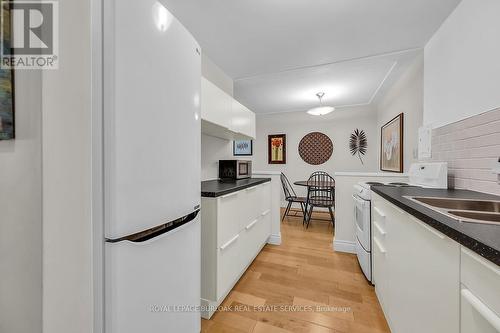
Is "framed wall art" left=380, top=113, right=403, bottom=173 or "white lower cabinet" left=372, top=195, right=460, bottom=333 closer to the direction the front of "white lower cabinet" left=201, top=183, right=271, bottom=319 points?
the white lower cabinet

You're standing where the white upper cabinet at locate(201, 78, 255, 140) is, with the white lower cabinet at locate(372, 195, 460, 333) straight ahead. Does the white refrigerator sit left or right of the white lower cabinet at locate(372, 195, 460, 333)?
right

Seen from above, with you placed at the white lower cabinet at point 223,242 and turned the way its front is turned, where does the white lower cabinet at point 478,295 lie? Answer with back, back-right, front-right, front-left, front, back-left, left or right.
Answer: front

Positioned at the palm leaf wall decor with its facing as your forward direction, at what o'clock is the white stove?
The white stove is roughly at 12 o'clock from the palm leaf wall decor.

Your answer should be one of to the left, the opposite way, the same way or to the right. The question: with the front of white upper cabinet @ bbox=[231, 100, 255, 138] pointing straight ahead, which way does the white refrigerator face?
the same way

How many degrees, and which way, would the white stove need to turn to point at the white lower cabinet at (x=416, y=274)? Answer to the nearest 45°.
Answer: approximately 90° to its left

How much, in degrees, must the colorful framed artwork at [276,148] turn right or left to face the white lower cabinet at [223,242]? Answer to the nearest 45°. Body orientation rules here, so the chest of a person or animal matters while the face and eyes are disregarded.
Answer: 0° — it already faces it

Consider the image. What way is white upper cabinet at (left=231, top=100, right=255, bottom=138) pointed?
to the viewer's right

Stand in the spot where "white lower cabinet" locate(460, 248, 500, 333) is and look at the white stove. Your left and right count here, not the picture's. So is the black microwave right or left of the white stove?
left

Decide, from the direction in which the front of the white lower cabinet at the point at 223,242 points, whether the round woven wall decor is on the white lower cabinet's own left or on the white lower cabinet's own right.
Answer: on the white lower cabinet's own left

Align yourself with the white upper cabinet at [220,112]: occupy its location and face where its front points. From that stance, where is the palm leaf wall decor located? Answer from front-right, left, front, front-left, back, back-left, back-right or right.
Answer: left

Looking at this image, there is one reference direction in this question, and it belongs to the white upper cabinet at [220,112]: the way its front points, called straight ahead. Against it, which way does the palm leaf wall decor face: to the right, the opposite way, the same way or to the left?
to the right

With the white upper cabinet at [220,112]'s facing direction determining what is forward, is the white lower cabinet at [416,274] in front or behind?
in front

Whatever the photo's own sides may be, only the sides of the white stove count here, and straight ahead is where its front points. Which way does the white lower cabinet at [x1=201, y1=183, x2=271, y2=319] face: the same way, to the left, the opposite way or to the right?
the opposite way

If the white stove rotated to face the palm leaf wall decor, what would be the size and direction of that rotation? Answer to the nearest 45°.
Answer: approximately 90° to its right

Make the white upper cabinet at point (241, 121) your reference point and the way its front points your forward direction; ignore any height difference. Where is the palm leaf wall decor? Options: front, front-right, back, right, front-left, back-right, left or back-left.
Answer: front-left

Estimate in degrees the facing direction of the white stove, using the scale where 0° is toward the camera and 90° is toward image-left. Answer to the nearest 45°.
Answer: approximately 90°

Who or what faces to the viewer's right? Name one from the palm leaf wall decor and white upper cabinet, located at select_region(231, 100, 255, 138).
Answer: the white upper cabinet
